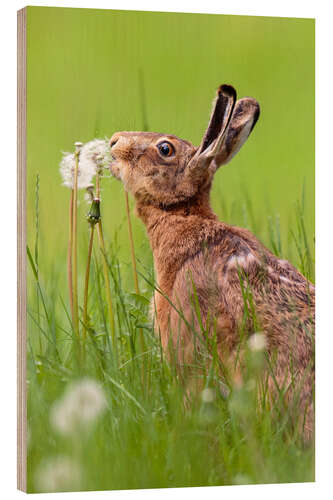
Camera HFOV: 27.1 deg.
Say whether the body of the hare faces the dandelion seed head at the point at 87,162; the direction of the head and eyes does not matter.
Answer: yes

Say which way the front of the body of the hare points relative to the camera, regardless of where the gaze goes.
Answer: to the viewer's left
